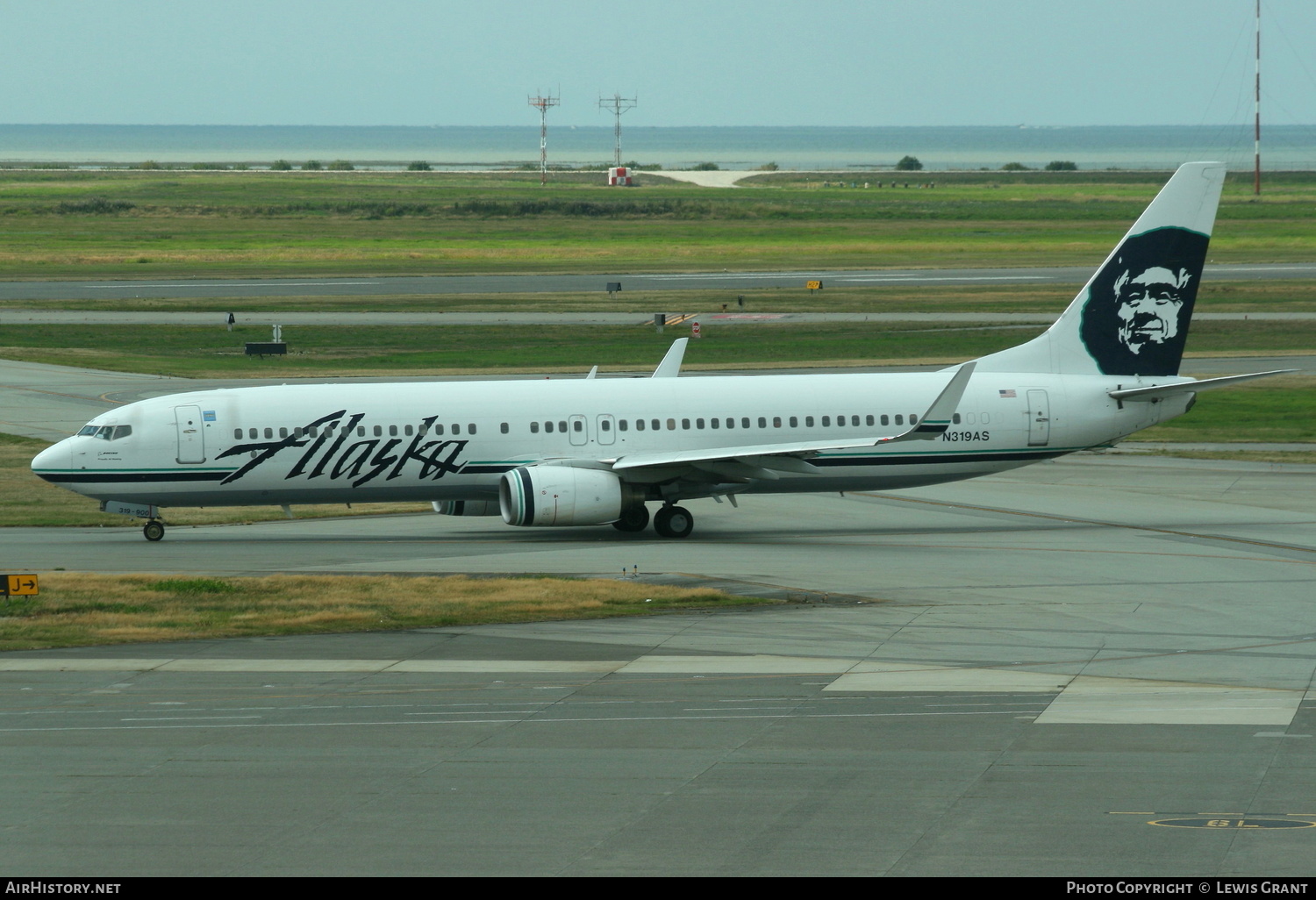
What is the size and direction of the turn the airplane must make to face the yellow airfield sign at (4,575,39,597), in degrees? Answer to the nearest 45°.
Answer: approximately 45° to its left

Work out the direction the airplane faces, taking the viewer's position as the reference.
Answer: facing to the left of the viewer
